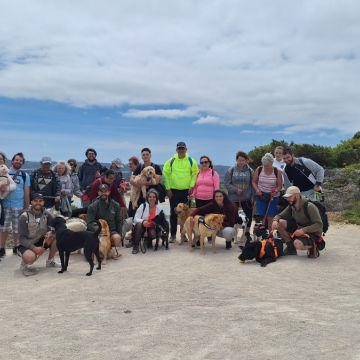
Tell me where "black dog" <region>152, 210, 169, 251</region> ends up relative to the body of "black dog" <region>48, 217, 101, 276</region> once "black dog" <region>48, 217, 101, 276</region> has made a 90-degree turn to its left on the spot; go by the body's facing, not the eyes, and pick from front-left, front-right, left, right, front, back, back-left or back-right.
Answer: back-left

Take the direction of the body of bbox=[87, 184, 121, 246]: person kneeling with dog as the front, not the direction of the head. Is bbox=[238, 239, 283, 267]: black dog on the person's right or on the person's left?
on the person's left

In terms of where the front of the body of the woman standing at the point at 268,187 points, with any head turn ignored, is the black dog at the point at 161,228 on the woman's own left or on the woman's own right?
on the woman's own right

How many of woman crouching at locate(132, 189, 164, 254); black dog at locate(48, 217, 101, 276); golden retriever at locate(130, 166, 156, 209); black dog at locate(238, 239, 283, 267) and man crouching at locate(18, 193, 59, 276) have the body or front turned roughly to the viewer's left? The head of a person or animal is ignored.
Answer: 2

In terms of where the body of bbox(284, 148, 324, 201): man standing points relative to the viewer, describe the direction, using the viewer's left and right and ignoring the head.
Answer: facing the viewer and to the left of the viewer

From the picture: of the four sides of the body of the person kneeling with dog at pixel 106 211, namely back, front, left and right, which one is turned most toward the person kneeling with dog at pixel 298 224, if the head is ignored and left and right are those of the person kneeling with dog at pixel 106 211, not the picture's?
left

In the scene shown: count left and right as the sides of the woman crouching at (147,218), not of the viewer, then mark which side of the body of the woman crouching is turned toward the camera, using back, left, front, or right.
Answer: front

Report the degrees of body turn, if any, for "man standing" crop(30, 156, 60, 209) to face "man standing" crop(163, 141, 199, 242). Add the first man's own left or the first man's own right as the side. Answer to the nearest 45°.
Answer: approximately 90° to the first man's own left
